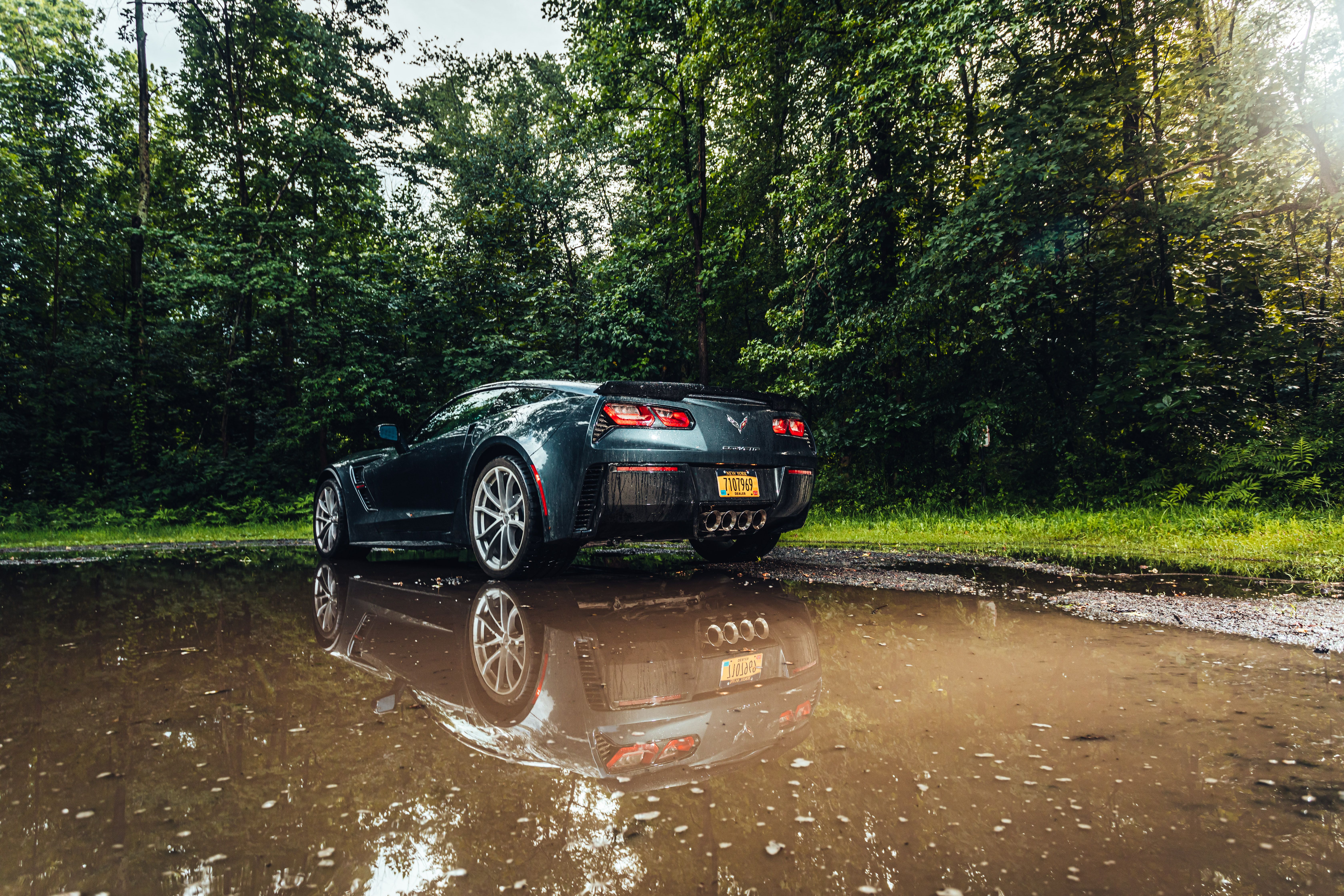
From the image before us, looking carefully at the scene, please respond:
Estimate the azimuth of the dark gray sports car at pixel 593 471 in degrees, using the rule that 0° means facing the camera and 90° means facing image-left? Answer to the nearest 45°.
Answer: approximately 135°
